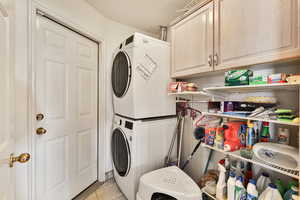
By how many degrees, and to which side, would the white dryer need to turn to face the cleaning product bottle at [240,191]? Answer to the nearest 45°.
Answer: approximately 90° to its left

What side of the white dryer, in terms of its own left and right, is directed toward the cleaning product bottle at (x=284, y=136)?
left

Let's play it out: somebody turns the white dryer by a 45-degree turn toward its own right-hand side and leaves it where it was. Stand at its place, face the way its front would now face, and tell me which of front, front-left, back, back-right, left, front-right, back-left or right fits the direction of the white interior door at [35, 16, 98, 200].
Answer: front

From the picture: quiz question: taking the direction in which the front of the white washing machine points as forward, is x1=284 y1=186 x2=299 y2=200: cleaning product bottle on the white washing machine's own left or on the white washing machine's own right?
on the white washing machine's own left

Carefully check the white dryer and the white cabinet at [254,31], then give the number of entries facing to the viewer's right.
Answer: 0

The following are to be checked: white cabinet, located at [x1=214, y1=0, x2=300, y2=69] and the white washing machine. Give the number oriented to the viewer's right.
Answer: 0

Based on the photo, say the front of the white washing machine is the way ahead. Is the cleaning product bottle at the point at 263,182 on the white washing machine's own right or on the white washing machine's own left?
on the white washing machine's own left

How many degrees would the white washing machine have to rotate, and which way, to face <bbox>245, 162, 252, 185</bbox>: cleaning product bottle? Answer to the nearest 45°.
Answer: approximately 90° to its left

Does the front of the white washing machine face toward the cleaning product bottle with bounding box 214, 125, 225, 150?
no

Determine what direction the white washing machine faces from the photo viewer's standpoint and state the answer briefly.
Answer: facing the viewer and to the left of the viewer

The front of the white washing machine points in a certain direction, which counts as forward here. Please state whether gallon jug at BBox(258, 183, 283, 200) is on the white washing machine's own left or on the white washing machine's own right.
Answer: on the white washing machine's own left

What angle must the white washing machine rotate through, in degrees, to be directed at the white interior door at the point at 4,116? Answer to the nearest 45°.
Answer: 0° — it already faces it
